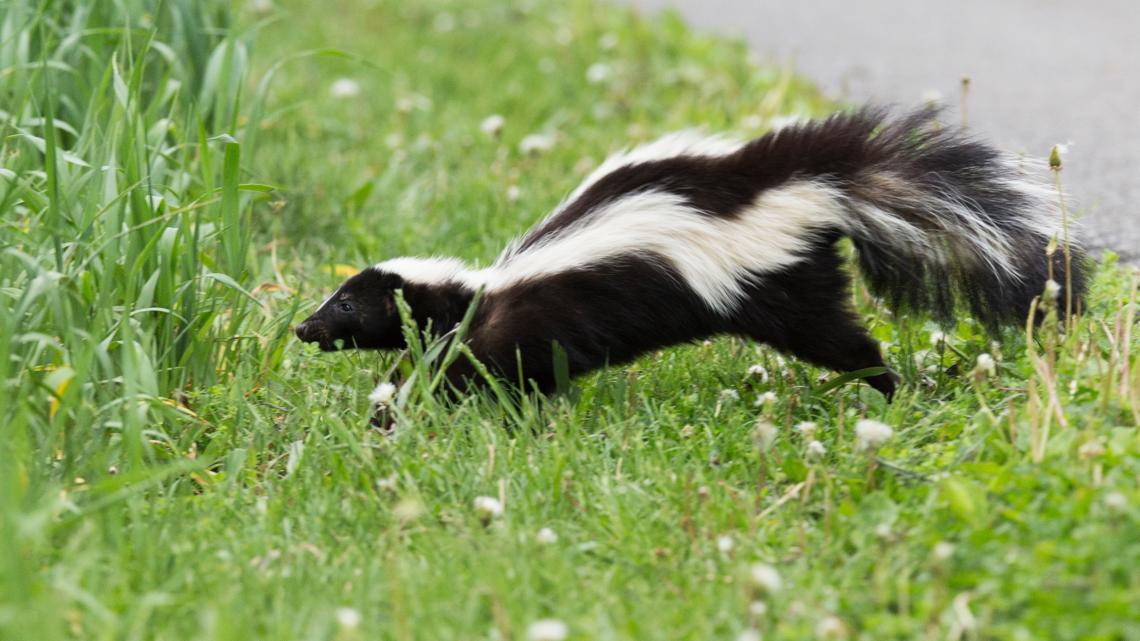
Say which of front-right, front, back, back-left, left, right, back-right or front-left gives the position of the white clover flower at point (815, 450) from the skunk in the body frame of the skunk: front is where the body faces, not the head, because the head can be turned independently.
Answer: left

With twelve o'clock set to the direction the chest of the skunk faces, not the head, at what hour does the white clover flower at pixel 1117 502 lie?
The white clover flower is roughly at 8 o'clock from the skunk.

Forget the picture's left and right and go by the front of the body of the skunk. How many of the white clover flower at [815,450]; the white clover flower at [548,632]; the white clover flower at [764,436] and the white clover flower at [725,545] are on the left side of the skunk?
4

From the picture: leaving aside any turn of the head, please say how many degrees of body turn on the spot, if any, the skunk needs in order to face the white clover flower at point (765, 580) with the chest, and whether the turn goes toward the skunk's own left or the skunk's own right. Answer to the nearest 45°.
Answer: approximately 90° to the skunk's own left

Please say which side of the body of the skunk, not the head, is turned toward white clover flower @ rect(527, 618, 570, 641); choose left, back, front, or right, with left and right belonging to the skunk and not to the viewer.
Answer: left

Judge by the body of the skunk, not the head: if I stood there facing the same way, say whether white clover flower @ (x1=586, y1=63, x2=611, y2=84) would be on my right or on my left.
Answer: on my right

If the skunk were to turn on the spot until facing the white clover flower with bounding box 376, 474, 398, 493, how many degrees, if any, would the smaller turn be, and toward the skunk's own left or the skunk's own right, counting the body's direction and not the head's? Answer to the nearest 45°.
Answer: approximately 45° to the skunk's own left

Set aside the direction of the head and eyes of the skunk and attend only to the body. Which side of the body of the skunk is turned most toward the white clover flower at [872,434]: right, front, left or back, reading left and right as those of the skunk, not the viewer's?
left

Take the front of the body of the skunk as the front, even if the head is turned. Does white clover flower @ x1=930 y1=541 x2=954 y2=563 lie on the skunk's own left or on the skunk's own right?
on the skunk's own left

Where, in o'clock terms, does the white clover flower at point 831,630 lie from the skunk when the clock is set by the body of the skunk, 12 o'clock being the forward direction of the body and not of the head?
The white clover flower is roughly at 9 o'clock from the skunk.

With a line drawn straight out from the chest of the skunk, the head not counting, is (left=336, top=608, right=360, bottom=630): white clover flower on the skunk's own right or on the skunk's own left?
on the skunk's own left

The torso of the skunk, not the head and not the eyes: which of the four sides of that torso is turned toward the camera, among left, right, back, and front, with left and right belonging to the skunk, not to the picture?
left

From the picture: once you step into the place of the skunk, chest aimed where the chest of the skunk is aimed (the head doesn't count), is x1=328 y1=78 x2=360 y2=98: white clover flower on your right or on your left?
on your right
